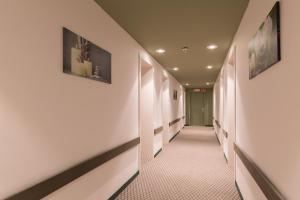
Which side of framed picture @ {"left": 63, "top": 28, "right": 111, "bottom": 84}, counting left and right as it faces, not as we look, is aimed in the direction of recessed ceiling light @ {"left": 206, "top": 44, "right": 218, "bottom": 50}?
left

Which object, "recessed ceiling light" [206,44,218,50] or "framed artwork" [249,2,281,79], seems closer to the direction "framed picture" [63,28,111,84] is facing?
the framed artwork

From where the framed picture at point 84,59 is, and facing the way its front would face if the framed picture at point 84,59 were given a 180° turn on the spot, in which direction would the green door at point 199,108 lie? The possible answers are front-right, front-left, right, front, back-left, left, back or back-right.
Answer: right

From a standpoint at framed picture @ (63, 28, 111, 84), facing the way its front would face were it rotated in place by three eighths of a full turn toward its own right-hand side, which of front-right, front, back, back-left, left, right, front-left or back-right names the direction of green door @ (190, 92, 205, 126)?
back-right

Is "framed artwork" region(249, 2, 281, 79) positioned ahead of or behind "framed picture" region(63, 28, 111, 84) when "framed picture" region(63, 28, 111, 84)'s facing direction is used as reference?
ahead

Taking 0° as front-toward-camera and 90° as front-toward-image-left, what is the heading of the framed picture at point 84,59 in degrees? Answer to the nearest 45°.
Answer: approximately 315°
